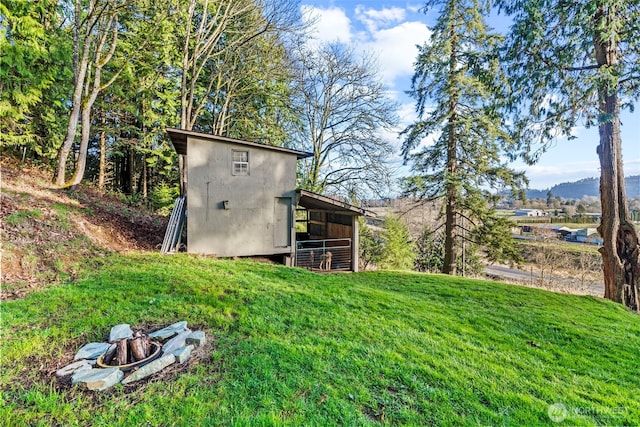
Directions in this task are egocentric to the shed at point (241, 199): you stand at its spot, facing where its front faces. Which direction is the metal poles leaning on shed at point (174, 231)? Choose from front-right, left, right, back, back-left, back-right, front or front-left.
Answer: right

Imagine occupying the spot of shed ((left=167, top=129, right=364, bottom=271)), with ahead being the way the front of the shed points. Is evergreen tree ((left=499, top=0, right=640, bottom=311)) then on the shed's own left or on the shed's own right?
on the shed's own left

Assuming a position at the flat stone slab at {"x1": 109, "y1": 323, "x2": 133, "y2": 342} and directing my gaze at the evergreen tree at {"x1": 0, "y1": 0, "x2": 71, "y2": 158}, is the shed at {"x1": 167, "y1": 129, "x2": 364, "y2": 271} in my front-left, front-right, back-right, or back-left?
front-right

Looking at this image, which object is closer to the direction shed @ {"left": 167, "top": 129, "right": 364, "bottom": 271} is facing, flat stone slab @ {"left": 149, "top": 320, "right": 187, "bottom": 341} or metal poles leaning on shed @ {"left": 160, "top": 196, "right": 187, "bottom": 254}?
the flat stone slab

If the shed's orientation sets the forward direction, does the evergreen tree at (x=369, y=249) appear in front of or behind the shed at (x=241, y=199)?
behind

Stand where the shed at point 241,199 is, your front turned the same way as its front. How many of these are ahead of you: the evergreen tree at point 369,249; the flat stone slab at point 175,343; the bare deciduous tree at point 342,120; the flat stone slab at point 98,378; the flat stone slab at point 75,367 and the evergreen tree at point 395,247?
3

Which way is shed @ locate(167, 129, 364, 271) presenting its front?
toward the camera

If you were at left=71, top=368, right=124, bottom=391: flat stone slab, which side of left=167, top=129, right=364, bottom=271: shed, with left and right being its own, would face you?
front

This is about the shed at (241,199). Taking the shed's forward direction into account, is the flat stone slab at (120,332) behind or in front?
in front

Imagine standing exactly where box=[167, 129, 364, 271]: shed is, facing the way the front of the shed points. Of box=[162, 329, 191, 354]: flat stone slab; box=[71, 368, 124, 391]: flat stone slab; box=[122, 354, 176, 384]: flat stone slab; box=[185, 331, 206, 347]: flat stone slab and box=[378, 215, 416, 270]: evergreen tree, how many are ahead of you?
4

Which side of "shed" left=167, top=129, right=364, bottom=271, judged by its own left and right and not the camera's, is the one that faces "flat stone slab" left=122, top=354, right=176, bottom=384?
front

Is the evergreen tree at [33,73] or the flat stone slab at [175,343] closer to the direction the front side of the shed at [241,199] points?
the flat stone slab

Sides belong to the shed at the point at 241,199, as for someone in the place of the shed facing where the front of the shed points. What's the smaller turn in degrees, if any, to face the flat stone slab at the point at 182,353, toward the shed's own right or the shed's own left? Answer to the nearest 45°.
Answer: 0° — it already faces it

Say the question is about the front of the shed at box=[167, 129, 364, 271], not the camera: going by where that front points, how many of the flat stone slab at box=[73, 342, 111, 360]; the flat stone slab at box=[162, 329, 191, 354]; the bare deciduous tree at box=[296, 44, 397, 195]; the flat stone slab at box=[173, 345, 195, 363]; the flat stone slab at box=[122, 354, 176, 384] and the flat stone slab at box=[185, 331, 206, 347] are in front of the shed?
5

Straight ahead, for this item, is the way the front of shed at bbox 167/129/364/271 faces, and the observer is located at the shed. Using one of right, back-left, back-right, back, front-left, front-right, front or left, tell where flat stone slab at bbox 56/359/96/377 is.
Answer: front
